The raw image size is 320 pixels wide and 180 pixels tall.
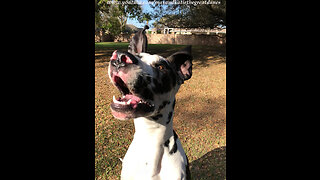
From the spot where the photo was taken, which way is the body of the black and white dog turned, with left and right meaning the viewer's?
facing the viewer and to the left of the viewer

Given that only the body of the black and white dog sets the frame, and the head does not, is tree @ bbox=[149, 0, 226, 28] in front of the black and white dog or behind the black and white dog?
behind
